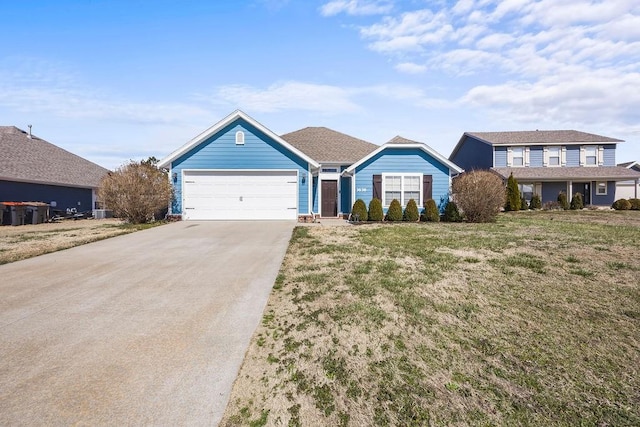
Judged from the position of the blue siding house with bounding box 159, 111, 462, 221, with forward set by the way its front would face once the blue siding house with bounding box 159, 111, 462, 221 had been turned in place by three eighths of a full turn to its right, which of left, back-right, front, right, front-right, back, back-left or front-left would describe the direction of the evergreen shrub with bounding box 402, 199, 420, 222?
back-right

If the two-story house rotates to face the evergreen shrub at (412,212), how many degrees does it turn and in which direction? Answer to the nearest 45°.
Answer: approximately 45° to its right

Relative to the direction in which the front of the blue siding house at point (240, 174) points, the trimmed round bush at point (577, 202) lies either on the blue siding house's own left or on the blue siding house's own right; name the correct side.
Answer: on the blue siding house's own left

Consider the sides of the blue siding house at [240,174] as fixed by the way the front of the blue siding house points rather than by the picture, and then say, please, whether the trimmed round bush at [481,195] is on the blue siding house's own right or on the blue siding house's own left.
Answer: on the blue siding house's own left

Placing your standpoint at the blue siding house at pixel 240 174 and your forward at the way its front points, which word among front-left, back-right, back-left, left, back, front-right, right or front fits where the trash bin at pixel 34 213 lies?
right

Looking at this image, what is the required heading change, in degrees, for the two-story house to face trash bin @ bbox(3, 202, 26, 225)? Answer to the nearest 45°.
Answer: approximately 90° to its right

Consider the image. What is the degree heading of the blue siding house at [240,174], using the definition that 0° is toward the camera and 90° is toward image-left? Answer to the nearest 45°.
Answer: approximately 0°

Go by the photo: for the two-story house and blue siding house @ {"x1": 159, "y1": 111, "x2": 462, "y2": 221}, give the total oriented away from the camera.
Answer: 0

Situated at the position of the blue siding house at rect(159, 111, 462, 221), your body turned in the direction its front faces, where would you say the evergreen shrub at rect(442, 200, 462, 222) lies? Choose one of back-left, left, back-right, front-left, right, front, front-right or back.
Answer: left

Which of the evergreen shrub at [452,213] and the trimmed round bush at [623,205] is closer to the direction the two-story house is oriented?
the trimmed round bush

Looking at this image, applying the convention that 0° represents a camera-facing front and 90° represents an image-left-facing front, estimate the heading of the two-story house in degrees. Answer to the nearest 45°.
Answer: approximately 315°

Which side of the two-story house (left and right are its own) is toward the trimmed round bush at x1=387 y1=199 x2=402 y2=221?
right

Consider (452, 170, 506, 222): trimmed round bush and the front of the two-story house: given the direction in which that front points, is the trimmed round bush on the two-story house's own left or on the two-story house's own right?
on the two-story house's own right

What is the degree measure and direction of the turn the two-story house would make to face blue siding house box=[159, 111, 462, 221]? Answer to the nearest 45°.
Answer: approximately 90° to its right

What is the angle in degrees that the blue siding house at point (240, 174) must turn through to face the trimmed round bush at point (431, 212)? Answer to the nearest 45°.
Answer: approximately 90° to its left
